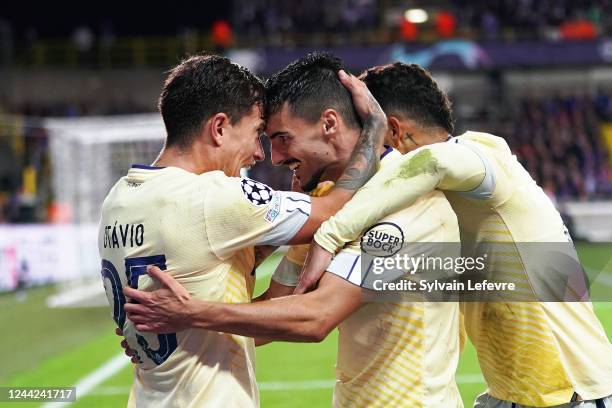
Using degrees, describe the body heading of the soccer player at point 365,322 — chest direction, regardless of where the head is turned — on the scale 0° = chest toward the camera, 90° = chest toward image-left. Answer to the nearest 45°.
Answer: approximately 90°

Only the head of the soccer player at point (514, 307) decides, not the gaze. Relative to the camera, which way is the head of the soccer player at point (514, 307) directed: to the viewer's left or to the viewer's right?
to the viewer's left

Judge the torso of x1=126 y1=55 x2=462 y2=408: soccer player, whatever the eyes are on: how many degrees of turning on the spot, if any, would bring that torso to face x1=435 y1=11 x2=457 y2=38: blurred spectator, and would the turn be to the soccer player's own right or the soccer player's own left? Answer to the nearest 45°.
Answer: approximately 90° to the soccer player's own right

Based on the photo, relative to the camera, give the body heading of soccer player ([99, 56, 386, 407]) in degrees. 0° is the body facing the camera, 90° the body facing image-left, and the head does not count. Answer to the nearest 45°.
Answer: approximately 225°
